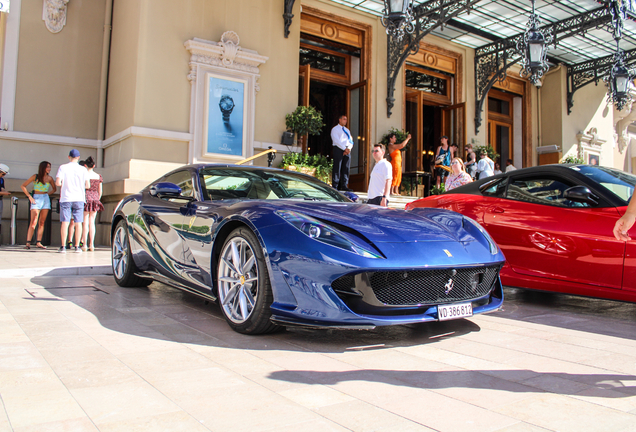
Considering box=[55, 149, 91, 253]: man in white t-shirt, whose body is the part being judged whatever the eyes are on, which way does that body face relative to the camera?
away from the camera

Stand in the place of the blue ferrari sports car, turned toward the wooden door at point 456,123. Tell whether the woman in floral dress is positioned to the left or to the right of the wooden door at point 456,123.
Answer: left

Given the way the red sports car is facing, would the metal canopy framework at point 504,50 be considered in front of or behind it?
behind

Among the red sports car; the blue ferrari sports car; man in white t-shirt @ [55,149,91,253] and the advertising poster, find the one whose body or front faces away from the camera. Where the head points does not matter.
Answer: the man in white t-shirt

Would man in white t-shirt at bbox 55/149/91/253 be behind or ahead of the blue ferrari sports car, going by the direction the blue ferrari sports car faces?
behind

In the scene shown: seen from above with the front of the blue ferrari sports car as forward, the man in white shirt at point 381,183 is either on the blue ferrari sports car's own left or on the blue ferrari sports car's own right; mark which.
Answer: on the blue ferrari sports car's own left

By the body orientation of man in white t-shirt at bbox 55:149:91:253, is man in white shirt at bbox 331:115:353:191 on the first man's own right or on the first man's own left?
on the first man's own right

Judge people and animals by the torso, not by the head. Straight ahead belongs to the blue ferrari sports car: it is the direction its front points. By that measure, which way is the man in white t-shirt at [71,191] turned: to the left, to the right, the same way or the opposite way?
the opposite way

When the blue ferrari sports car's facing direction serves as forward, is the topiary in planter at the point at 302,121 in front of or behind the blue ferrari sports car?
behind
